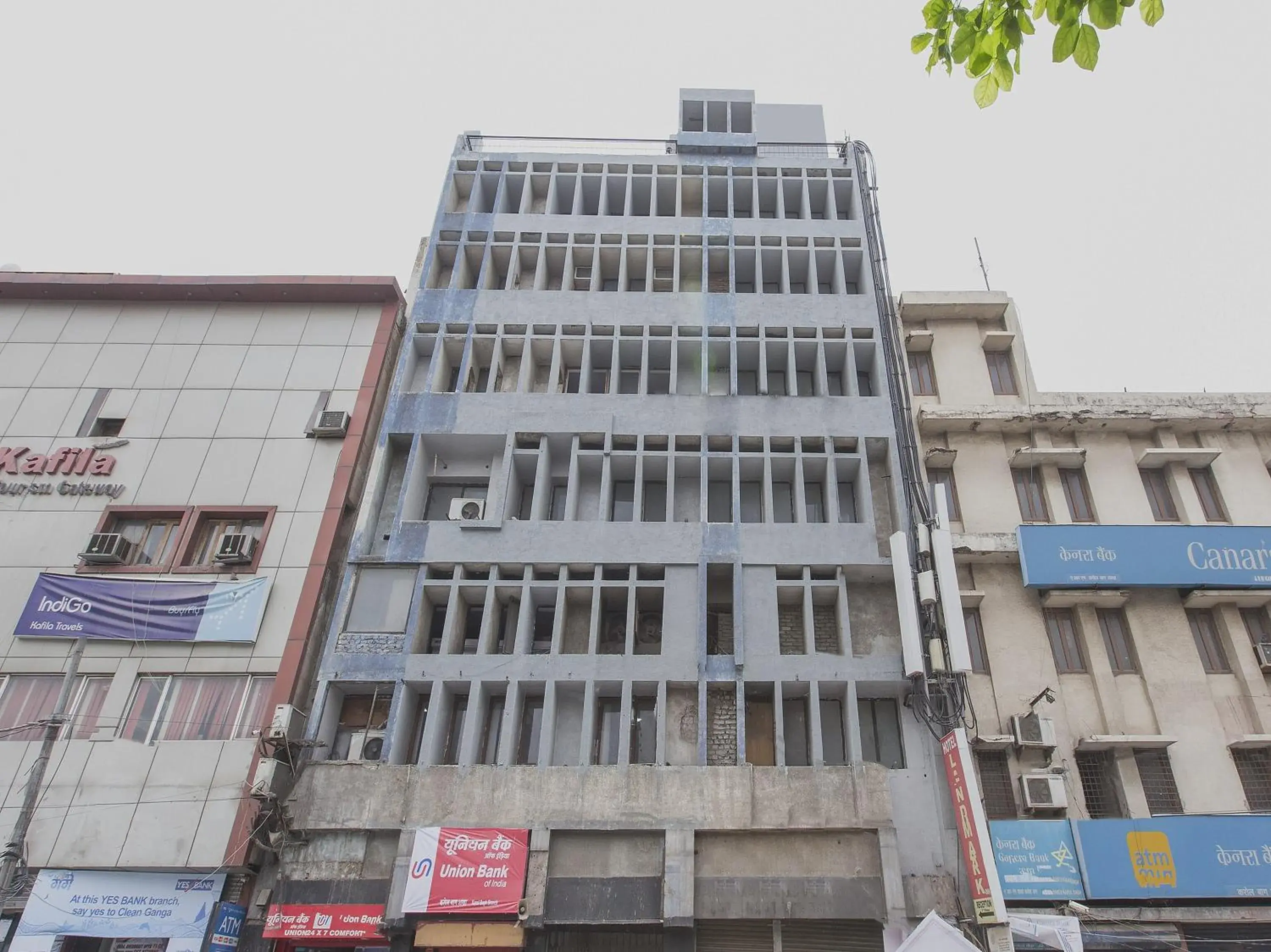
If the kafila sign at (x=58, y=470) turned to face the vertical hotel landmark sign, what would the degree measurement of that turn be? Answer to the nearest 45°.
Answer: approximately 45° to its left

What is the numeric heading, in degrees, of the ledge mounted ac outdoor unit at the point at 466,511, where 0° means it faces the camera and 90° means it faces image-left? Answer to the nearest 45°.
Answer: approximately 0°

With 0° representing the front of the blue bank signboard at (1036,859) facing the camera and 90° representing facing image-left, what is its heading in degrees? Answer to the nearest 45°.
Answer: approximately 0°

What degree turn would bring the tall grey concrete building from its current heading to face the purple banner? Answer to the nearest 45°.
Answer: approximately 90° to its right
